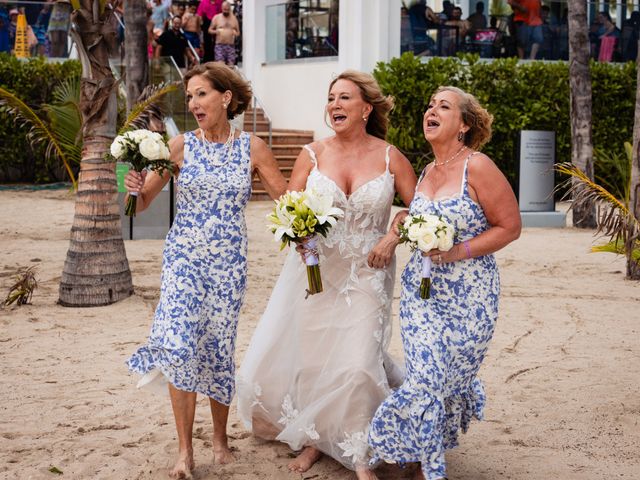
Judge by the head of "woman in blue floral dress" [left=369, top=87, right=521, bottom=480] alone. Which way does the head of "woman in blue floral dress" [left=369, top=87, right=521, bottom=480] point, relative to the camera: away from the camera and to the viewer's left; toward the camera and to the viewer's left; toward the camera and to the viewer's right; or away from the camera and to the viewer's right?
toward the camera and to the viewer's left

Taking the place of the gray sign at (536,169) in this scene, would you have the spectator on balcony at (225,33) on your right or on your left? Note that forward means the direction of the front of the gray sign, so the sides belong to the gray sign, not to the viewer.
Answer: on your right

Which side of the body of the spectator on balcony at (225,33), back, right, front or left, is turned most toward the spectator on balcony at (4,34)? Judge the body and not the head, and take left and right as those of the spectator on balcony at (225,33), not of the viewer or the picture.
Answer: right

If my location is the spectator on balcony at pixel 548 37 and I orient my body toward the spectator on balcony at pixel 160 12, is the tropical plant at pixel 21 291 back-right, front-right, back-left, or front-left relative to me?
front-left

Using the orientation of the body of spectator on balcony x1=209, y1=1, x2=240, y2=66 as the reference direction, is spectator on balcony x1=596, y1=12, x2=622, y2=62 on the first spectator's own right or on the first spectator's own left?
on the first spectator's own left

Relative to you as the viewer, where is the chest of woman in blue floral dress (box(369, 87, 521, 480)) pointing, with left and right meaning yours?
facing the viewer and to the left of the viewer

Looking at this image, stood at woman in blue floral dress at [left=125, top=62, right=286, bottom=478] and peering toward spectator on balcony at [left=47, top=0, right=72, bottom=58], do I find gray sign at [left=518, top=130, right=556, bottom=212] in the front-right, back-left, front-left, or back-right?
front-right

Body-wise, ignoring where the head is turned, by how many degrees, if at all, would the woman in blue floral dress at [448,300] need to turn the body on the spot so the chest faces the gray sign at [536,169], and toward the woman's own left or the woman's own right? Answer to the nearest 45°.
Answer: approximately 135° to the woman's own right

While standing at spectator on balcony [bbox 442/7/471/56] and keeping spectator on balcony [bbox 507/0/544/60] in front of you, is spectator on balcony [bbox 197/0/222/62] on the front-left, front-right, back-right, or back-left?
back-left

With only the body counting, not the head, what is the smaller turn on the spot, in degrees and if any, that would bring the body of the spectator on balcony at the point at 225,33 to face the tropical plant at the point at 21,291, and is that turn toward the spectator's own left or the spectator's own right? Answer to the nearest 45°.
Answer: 0° — they already face it

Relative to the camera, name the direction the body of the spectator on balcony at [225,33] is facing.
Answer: toward the camera

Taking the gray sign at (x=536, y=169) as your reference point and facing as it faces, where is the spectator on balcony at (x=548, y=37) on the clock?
The spectator on balcony is roughly at 6 o'clock from the gray sign.

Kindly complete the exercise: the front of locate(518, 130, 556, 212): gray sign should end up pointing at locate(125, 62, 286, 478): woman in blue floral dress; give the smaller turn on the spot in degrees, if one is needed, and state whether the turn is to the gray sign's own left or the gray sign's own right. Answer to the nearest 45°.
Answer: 0° — it already faces them

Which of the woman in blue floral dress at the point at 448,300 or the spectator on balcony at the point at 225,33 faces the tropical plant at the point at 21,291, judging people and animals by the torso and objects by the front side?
the spectator on balcony

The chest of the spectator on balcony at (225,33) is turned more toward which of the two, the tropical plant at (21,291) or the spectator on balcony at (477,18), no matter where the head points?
the tropical plant

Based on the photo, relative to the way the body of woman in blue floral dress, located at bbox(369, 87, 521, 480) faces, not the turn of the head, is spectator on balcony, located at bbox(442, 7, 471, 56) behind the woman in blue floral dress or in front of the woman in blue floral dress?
behind

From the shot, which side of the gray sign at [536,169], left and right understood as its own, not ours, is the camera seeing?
front
